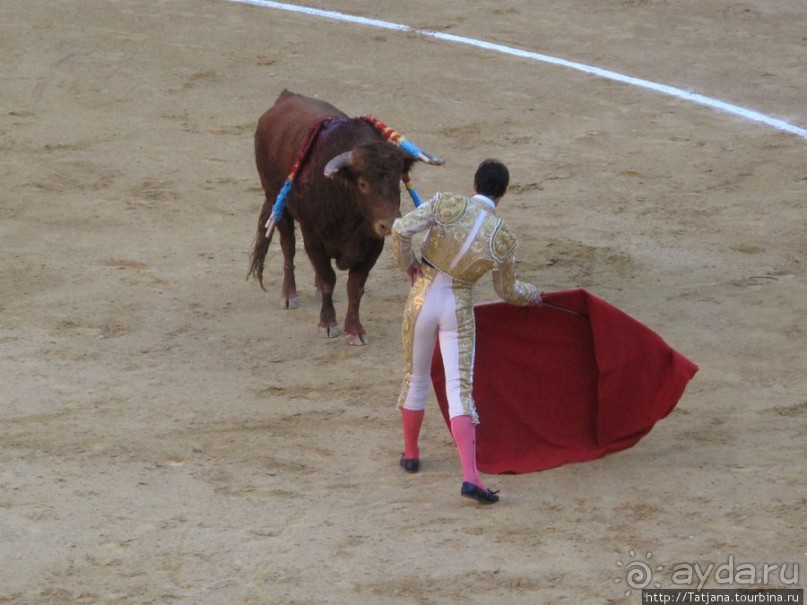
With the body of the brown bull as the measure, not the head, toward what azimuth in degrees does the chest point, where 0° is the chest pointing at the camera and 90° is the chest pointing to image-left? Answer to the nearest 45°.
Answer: approximately 315°

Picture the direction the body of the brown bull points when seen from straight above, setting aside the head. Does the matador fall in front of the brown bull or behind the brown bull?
in front
